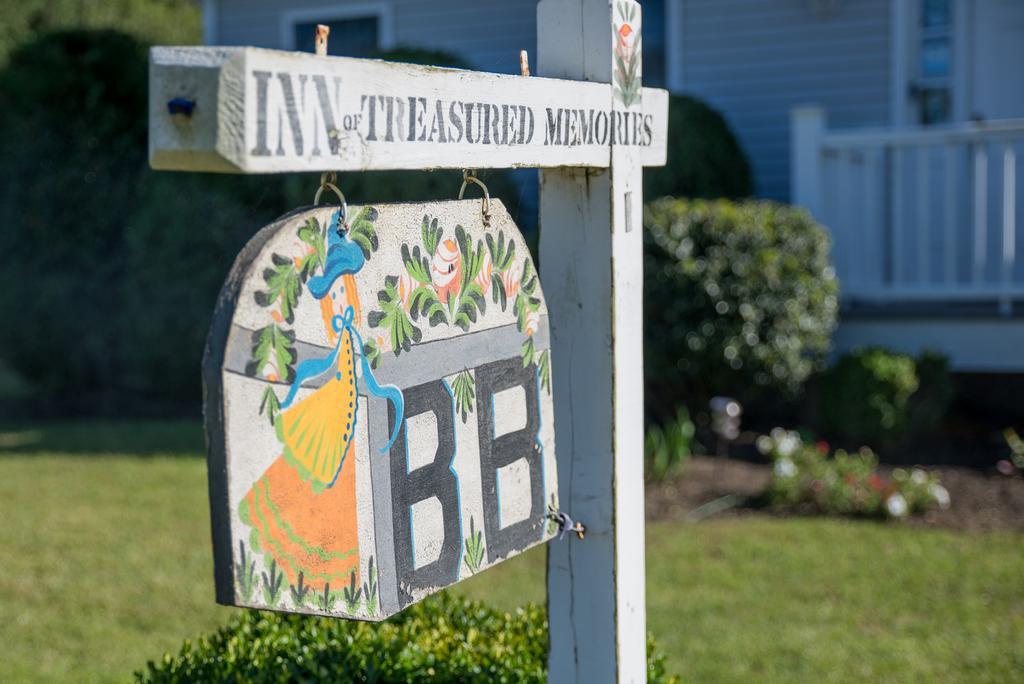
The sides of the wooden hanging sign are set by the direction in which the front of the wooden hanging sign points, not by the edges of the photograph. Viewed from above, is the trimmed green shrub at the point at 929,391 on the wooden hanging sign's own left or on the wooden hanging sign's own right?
on the wooden hanging sign's own left

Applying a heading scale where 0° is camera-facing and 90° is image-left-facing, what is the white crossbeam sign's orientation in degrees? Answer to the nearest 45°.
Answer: approximately 315°

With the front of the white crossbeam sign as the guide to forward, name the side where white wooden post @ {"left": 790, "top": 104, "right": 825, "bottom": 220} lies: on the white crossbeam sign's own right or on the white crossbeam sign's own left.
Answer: on the white crossbeam sign's own left

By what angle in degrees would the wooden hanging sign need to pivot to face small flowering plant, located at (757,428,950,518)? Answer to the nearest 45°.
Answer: approximately 90° to its left

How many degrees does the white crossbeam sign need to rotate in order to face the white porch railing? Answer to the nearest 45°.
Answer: approximately 90° to its left

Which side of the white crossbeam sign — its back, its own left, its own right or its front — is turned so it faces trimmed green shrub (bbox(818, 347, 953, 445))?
left

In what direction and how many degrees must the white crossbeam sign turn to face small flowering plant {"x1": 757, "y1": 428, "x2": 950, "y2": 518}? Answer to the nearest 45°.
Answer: approximately 90° to its left

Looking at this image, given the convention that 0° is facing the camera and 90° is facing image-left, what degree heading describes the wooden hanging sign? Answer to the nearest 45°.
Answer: approximately 315°
